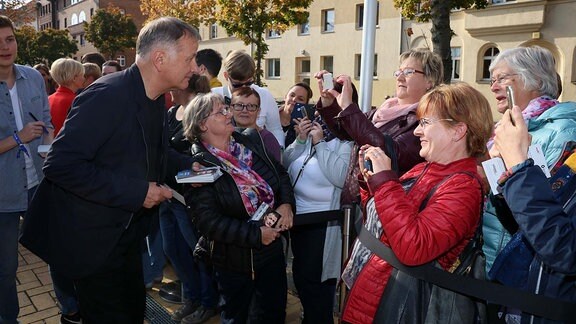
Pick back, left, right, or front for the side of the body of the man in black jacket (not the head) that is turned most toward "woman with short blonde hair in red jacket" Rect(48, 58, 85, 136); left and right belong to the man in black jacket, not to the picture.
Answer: left

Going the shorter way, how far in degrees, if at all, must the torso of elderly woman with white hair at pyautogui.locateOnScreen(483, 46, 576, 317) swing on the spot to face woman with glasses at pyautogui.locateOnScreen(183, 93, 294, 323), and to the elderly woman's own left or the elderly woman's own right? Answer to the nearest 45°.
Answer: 0° — they already face them

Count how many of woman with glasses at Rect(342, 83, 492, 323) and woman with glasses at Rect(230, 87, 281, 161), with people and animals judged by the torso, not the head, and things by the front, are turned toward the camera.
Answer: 1

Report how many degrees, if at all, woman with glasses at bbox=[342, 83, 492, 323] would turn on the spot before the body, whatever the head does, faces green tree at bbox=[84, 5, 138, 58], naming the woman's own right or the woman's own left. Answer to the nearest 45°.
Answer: approximately 45° to the woman's own right

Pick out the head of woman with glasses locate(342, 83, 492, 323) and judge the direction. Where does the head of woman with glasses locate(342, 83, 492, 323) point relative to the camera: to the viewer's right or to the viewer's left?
to the viewer's left

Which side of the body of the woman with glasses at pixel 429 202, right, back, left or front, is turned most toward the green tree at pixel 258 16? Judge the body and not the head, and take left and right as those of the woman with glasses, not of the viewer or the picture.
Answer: right

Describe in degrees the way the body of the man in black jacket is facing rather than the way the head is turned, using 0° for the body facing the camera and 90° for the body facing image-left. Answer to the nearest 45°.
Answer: approximately 270°

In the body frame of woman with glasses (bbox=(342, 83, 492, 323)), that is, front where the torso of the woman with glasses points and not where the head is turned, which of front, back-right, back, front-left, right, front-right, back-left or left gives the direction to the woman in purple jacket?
right

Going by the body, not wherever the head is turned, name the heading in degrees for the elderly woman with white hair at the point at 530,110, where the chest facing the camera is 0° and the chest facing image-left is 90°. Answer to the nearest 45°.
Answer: approximately 90°

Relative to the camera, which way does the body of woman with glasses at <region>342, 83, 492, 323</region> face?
to the viewer's left

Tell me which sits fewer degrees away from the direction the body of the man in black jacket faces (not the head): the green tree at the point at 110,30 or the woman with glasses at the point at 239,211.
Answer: the woman with glasses

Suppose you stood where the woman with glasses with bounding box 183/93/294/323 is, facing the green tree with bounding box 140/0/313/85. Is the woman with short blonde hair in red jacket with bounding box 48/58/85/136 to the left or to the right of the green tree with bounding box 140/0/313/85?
left

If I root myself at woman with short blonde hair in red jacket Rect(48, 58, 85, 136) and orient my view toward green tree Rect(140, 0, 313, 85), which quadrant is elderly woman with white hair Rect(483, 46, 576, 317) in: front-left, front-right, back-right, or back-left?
back-right

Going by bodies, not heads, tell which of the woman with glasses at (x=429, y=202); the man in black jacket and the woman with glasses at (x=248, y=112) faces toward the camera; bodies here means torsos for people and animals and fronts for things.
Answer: the woman with glasses at (x=248, y=112)

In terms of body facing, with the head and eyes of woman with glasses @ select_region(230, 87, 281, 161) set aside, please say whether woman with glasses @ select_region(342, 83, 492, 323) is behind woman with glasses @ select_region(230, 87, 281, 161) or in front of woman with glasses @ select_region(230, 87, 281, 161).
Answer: in front
